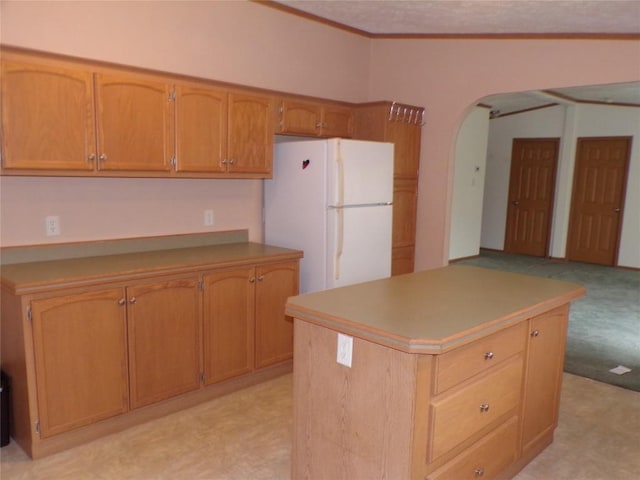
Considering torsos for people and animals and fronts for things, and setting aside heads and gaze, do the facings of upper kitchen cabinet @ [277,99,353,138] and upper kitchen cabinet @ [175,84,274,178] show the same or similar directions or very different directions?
same or similar directions

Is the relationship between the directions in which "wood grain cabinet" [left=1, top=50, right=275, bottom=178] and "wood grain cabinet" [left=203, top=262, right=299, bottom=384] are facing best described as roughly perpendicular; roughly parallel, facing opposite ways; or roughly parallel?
roughly parallel

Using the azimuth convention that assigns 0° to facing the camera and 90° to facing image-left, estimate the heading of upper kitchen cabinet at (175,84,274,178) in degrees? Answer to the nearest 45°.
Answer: approximately 315°

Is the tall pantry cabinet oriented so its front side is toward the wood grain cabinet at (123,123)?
no

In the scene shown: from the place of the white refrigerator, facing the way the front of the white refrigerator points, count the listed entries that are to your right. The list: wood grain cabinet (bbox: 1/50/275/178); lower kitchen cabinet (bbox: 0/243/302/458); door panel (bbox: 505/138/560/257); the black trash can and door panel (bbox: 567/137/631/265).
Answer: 3

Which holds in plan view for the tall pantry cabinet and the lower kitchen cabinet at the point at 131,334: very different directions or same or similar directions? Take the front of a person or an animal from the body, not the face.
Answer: same or similar directions

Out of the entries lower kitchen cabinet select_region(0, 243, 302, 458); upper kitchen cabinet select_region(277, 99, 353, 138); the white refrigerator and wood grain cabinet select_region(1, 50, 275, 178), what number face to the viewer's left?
0

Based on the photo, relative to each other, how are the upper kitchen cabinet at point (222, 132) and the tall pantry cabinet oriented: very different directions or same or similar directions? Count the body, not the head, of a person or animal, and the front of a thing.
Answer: same or similar directions

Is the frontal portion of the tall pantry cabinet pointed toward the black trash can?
no

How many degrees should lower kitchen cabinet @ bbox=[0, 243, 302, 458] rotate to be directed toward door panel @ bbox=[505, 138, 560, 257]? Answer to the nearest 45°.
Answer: approximately 90° to its left

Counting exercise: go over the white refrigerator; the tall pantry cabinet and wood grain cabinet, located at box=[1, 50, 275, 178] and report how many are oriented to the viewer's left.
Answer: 0

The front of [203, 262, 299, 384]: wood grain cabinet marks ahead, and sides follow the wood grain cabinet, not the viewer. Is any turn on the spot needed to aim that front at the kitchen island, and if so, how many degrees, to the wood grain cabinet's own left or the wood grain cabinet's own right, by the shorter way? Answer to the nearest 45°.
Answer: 0° — it already faces it

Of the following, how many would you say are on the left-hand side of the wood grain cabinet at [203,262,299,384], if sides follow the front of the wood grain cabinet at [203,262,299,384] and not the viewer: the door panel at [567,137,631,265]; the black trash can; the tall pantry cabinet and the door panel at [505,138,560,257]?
3

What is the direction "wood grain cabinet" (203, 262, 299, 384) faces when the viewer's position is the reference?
facing the viewer and to the right of the viewer

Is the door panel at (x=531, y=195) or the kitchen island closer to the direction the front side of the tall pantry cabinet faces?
the kitchen island

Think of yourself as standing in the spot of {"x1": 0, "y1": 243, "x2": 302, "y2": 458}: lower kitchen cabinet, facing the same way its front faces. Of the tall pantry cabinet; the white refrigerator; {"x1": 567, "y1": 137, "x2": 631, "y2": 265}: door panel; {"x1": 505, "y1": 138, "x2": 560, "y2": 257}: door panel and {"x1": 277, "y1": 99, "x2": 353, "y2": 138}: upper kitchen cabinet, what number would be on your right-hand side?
0

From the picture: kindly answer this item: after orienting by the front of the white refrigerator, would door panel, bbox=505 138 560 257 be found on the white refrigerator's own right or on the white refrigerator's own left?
on the white refrigerator's own left

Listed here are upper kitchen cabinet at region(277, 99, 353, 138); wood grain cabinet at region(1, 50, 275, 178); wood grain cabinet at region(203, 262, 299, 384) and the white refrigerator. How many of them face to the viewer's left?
0

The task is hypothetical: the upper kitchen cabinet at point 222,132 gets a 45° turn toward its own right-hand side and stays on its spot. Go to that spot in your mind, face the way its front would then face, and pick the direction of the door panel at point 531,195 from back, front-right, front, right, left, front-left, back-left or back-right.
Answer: back-left

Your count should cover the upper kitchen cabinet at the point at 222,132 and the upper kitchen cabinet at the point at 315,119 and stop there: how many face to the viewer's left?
0

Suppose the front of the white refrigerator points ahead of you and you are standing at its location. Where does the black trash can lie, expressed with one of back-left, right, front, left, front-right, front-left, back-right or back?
right
